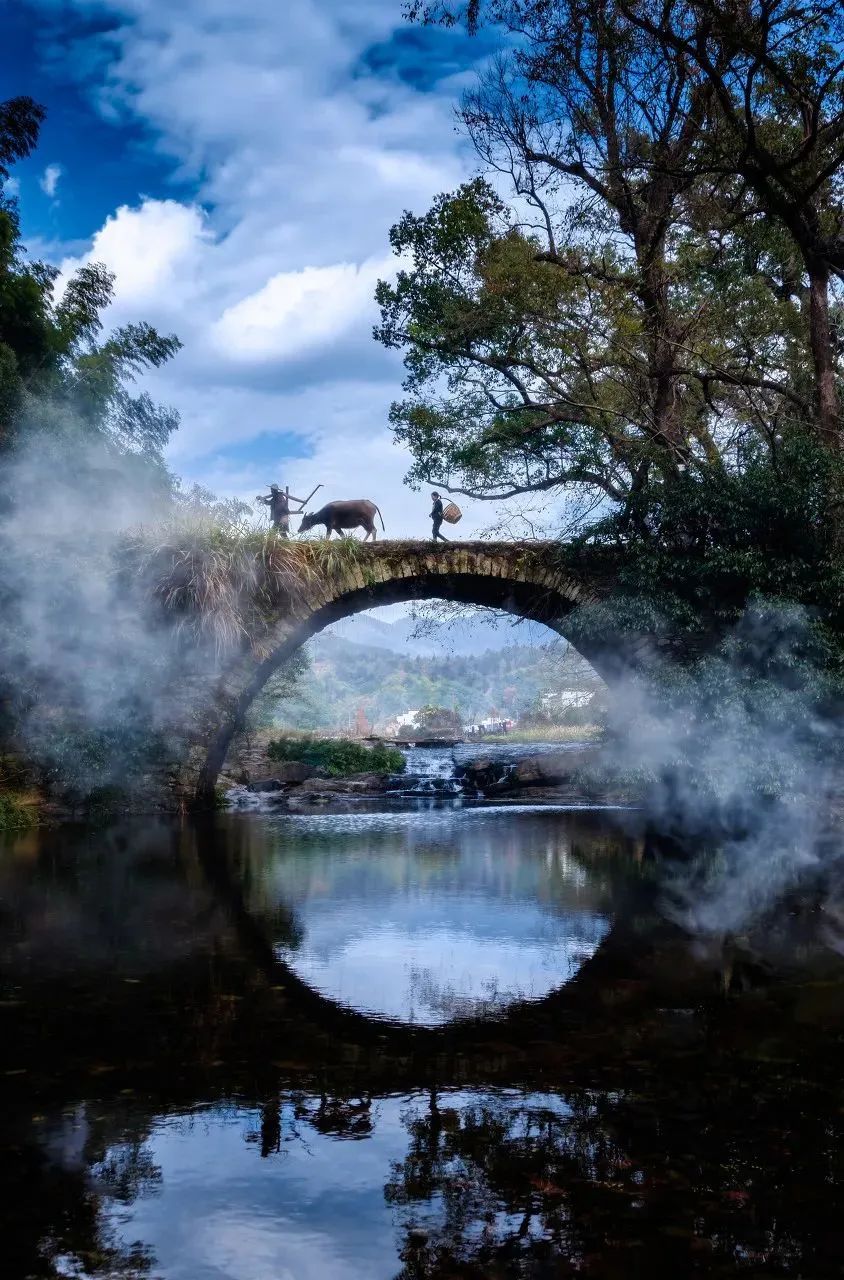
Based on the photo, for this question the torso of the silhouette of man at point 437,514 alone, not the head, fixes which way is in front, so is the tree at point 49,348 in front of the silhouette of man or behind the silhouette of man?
in front

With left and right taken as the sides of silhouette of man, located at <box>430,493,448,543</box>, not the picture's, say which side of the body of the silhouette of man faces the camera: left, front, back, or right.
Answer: left

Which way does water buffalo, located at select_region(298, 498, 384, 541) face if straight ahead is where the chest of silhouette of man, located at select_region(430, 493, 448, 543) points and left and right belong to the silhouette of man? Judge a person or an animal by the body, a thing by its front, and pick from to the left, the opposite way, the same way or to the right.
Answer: the same way

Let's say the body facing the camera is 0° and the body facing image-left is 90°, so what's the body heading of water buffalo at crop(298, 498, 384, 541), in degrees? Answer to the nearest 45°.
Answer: approximately 90°

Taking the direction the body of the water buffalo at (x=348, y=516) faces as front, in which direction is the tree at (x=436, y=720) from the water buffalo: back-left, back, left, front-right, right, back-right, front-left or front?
right

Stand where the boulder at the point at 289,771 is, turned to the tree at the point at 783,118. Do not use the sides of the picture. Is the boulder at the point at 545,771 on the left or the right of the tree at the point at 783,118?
left

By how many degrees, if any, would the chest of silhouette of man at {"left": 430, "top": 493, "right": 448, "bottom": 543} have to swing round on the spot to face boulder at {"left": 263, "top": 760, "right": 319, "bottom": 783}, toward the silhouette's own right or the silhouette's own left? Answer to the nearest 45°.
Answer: approximately 45° to the silhouette's own right

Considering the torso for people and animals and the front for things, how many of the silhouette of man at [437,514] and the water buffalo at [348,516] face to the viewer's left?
2

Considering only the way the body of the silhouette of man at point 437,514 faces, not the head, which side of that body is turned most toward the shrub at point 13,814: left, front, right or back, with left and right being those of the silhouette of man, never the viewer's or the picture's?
front

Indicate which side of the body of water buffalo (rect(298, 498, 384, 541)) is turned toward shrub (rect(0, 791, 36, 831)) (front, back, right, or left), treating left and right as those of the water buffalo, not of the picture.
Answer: front

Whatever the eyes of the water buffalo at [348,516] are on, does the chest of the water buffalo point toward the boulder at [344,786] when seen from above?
no

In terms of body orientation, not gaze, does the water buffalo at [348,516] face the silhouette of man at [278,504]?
yes
